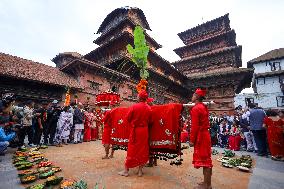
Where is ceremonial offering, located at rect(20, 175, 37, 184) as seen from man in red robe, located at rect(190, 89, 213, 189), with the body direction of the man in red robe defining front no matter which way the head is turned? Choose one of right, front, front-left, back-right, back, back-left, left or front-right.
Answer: front

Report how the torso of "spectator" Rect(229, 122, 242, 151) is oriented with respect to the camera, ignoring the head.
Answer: toward the camera

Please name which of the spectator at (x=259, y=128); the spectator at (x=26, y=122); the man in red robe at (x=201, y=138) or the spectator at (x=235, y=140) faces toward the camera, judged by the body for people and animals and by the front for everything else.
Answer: the spectator at (x=235, y=140)

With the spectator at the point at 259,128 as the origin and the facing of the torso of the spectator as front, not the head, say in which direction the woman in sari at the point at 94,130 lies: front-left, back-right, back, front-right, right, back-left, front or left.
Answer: front-left

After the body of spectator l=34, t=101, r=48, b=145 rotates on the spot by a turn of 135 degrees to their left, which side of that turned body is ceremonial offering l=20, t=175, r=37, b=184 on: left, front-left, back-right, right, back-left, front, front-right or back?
back

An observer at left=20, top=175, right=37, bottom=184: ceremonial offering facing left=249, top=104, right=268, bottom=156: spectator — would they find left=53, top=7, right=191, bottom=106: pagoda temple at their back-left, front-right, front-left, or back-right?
front-left

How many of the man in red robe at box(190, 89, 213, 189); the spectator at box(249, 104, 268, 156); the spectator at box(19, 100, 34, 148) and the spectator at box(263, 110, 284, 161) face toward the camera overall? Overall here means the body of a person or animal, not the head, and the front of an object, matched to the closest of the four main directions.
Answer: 1

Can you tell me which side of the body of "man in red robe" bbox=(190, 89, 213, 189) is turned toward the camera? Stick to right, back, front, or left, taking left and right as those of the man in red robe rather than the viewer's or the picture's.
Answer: left

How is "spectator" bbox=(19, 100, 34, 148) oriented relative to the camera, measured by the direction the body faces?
to the viewer's right

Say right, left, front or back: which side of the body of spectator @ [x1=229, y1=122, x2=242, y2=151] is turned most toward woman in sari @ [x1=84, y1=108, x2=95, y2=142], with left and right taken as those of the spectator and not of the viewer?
right

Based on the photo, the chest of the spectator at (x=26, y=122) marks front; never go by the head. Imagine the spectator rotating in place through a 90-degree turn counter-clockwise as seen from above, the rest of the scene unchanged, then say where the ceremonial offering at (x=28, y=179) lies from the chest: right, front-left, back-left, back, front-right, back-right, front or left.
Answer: back
